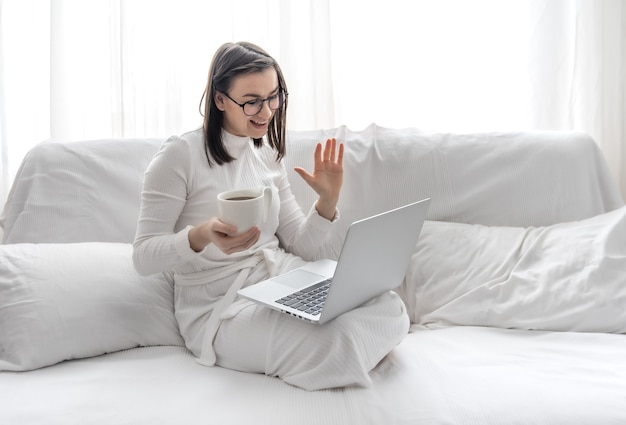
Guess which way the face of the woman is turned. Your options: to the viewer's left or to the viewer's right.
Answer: to the viewer's right

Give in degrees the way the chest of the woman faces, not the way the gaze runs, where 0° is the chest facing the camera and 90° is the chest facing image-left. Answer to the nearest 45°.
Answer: approximately 315°

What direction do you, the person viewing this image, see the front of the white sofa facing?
facing the viewer

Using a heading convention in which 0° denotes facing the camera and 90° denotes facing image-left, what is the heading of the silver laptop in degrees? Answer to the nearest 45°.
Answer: approximately 135°

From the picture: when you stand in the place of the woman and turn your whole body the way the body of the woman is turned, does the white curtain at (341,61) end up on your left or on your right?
on your left

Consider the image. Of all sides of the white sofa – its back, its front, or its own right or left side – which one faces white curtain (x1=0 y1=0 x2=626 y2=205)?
back
